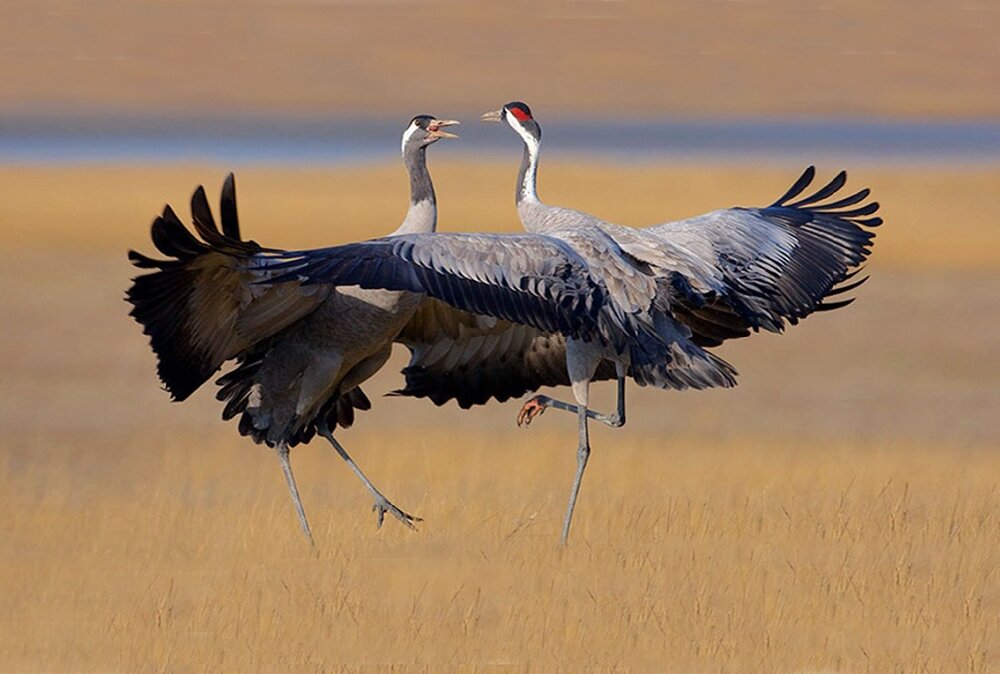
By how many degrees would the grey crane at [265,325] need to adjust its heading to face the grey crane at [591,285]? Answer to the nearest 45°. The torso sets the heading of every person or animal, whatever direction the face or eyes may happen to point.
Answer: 0° — it already faces it

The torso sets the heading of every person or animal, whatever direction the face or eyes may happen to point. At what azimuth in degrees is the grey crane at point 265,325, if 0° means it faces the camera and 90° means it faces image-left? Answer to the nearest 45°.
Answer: approximately 270°
